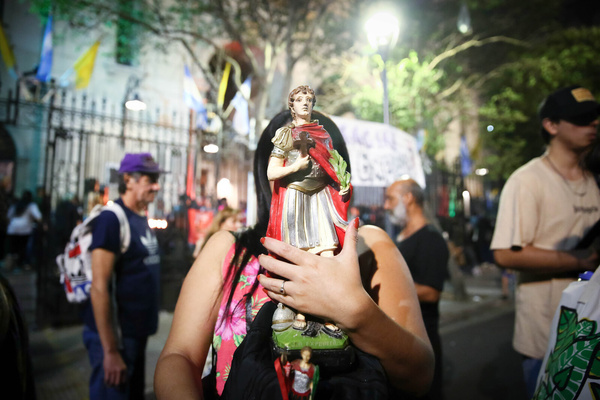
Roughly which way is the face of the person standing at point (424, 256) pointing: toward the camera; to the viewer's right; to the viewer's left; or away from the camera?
to the viewer's left

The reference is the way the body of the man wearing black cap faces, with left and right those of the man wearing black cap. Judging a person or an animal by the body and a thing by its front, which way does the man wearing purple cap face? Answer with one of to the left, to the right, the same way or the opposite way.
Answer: to the left

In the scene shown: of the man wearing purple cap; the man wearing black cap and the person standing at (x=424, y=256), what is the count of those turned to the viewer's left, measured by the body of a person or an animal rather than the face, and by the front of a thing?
1

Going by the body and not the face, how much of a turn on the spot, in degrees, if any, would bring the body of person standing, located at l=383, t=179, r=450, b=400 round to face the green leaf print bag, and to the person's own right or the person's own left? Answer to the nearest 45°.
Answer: approximately 90° to the person's own left
